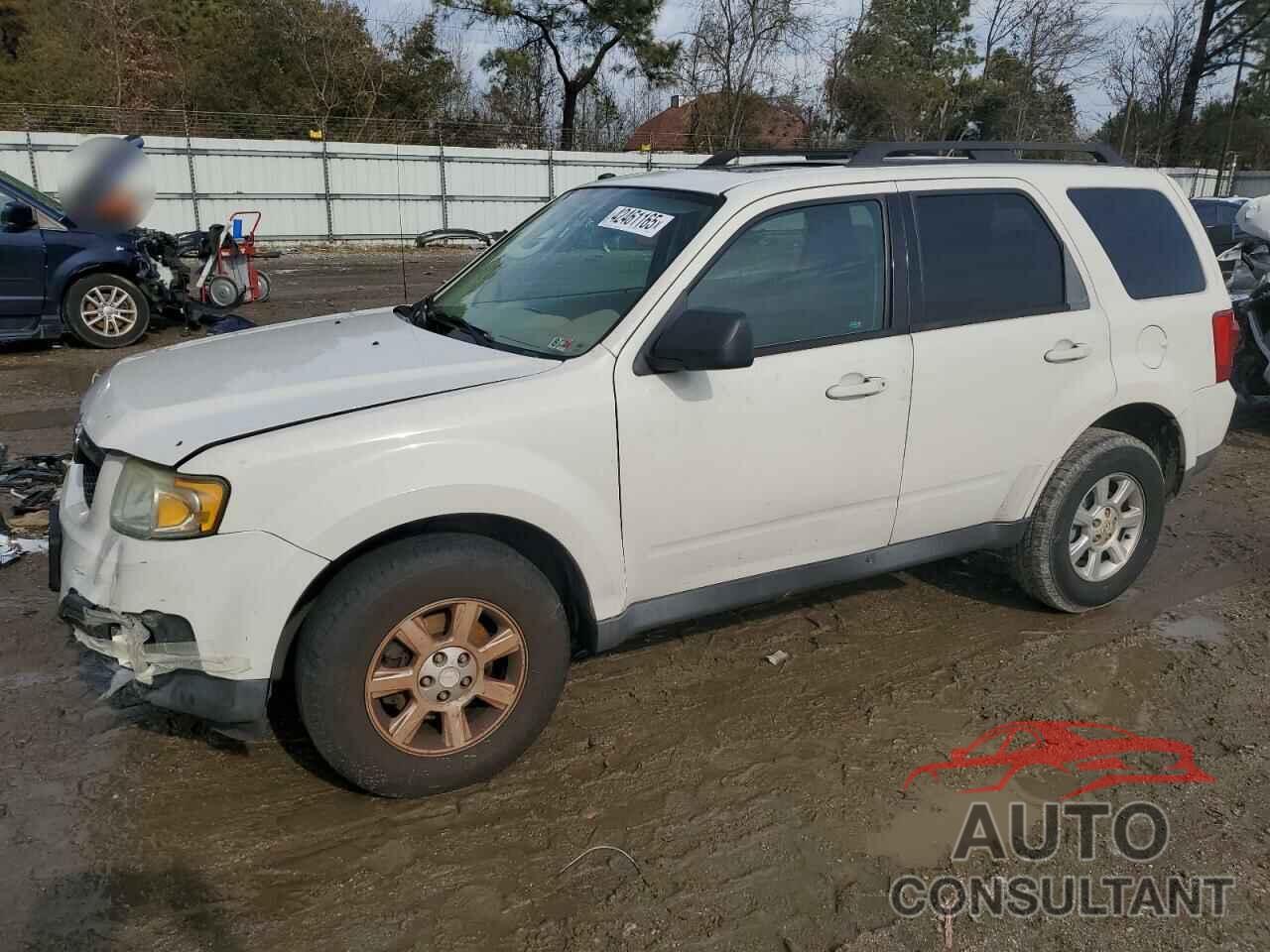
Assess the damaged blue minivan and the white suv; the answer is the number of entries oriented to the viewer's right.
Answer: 1

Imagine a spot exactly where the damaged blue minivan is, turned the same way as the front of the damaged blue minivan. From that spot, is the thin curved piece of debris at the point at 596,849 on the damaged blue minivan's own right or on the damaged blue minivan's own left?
on the damaged blue minivan's own right

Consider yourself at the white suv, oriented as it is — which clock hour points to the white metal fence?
The white metal fence is roughly at 4 o'clock from the white suv.

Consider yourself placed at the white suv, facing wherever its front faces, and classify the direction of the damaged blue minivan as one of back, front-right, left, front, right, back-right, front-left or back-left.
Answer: right

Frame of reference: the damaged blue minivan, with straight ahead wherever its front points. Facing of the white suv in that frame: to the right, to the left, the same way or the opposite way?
the opposite way

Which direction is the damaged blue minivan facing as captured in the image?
to the viewer's right

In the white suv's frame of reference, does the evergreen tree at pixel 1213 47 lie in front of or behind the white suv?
behind

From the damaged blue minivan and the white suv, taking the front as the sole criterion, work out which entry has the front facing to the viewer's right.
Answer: the damaged blue minivan

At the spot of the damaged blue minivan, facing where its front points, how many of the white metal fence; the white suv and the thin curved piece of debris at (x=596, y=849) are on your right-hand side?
2

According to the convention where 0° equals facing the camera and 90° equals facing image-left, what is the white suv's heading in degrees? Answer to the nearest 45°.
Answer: approximately 45°

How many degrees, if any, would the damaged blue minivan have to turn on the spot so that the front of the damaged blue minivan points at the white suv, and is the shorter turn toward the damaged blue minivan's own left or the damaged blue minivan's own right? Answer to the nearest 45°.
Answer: approximately 90° to the damaged blue minivan's own right
